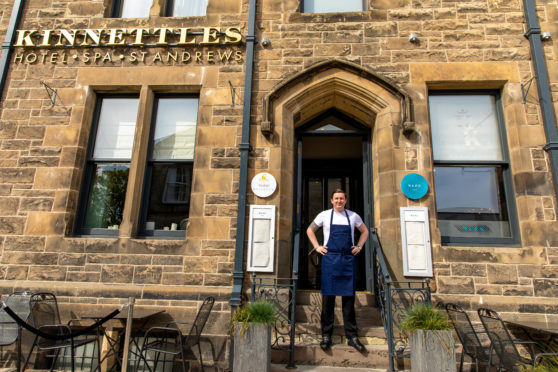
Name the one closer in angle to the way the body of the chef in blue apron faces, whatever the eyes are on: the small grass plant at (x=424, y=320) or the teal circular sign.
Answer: the small grass plant

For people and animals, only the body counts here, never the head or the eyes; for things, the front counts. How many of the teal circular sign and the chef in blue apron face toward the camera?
2

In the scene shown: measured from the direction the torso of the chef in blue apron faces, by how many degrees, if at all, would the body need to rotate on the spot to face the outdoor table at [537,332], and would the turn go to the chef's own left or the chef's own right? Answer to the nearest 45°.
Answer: approximately 90° to the chef's own left

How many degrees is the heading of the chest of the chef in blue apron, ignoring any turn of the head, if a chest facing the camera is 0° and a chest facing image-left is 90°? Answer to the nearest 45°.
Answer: approximately 0°

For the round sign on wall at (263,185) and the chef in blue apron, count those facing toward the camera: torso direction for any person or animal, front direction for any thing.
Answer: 2

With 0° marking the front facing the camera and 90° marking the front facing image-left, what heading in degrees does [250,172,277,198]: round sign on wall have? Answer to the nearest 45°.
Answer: approximately 0°
